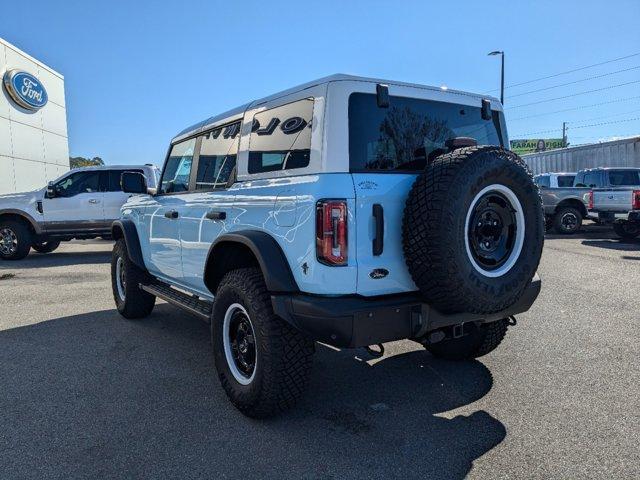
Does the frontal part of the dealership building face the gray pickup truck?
yes

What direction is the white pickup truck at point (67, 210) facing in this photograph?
to the viewer's left

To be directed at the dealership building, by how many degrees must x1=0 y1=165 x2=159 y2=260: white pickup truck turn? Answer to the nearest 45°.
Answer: approximately 90° to its right

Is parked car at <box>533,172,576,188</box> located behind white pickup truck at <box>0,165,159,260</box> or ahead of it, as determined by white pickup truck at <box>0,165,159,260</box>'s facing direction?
behind

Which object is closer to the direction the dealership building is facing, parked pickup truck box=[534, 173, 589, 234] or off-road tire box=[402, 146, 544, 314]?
the parked pickup truck

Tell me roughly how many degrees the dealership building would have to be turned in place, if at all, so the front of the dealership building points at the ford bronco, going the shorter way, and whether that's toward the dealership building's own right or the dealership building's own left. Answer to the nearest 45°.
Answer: approximately 45° to the dealership building's own right

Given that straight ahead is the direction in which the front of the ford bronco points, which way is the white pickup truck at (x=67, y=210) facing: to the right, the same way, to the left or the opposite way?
to the left

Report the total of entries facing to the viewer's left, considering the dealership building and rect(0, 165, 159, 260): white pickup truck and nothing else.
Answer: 1

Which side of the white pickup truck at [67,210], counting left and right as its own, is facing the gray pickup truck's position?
back

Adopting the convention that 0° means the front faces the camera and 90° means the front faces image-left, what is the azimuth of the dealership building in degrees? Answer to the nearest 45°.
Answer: approximately 315°

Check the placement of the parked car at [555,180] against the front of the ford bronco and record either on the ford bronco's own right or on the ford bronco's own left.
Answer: on the ford bronco's own right

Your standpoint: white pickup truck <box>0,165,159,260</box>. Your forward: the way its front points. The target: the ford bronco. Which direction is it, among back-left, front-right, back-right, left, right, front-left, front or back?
left

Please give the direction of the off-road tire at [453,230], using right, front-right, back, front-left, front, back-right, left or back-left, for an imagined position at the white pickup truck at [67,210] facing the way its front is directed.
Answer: left

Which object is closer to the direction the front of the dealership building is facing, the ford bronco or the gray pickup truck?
the gray pickup truck

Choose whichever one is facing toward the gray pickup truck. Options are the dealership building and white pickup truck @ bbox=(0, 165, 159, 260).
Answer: the dealership building

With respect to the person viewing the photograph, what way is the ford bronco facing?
facing away from the viewer and to the left of the viewer
